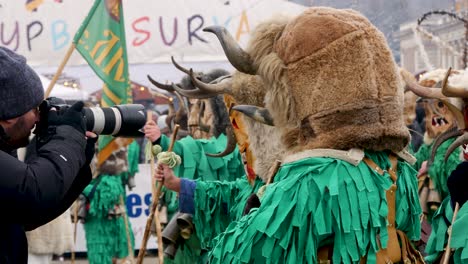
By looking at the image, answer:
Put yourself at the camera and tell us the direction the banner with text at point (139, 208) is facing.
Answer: facing the viewer

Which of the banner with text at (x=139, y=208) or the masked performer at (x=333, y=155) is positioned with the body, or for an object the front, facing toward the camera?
the banner with text

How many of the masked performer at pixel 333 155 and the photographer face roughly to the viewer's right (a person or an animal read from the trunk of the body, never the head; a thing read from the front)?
1

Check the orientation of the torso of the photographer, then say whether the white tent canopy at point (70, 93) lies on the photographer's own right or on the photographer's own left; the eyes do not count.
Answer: on the photographer's own left

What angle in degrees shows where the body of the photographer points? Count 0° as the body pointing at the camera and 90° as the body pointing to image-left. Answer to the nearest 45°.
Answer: approximately 270°

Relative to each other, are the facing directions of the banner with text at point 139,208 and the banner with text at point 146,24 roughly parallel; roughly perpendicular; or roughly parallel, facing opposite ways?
roughly parallel

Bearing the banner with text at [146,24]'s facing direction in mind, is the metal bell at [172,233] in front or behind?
in front

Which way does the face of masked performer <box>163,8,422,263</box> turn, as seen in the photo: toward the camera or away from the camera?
away from the camera

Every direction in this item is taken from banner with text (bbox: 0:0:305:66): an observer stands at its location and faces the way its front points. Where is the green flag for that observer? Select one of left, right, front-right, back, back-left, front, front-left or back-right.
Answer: front

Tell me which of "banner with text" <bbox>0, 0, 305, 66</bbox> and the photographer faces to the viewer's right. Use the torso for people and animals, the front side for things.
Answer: the photographer

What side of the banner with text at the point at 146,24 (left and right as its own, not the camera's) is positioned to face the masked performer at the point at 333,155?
front

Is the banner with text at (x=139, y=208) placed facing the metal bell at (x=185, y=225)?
yes

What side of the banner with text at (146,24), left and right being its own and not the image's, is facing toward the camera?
front
